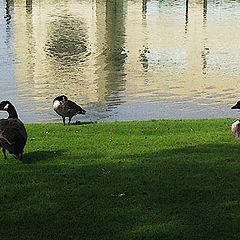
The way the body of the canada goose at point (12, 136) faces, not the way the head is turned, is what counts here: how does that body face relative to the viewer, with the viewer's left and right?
facing away from the viewer and to the left of the viewer
